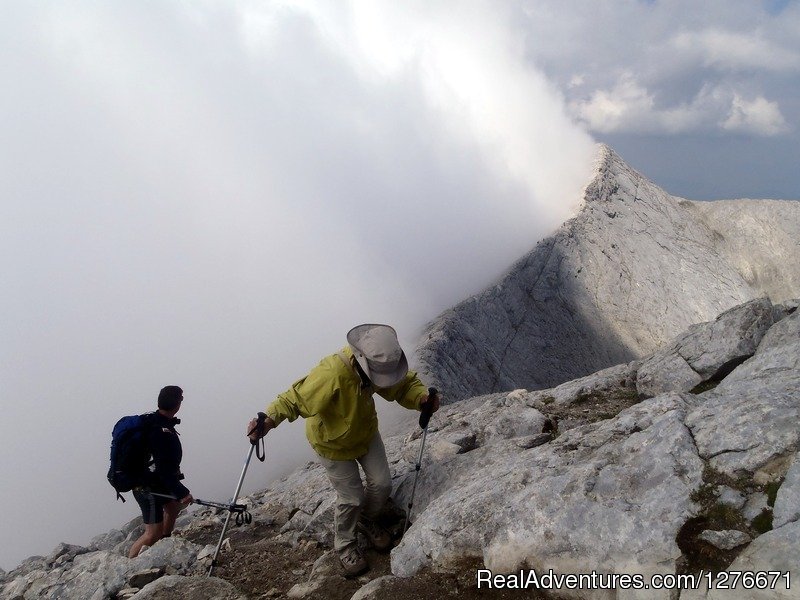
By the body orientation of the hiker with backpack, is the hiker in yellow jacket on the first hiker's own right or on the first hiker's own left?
on the first hiker's own right

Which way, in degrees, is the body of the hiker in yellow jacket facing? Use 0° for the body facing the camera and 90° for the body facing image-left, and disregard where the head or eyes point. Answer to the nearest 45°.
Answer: approximately 315°

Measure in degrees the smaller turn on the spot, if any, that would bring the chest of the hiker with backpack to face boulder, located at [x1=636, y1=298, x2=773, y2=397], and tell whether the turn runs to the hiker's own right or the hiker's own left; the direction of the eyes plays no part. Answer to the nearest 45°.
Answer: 0° — they already face it

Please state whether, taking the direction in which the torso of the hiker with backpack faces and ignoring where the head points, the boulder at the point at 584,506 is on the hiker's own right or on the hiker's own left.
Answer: on the hiker's own right

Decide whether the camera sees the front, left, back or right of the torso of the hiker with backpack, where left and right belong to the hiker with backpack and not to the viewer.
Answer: right

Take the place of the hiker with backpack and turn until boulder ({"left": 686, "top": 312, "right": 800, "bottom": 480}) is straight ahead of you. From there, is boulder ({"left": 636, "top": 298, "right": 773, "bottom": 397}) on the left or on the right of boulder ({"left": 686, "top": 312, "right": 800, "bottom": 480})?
left
